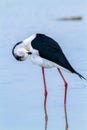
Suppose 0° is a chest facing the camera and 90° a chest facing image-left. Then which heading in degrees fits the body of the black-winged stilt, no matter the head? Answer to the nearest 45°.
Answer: approximately 90°
